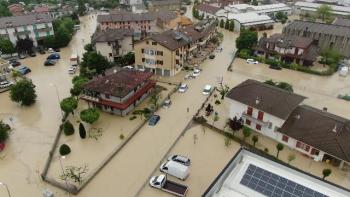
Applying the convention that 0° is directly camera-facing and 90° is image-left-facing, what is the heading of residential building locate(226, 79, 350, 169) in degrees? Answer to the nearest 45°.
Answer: approximately 45°

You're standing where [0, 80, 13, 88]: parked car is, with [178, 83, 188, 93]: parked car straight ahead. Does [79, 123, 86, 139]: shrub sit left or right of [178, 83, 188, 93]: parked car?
right

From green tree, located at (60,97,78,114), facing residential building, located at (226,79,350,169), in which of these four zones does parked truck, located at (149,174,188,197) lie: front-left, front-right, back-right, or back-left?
front-right

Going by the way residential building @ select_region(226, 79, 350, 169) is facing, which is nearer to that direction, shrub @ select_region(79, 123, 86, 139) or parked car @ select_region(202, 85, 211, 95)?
the shrub

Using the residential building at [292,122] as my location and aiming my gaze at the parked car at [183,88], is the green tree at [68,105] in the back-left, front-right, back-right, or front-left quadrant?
front-left

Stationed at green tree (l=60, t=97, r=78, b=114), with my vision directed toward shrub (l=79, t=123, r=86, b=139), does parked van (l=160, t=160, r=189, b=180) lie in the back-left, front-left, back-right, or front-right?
front-left

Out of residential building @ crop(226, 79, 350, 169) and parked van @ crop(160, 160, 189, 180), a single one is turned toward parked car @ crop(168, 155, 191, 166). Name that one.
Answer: the residential building

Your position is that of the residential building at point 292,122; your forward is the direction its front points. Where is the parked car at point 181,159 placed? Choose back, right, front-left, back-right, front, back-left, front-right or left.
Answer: front

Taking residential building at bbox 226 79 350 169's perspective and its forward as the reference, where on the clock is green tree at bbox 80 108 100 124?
The green tree is roughly at 1 o'clock from the residential building.

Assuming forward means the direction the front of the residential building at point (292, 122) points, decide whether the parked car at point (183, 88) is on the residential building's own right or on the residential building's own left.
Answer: on the residential building's own right

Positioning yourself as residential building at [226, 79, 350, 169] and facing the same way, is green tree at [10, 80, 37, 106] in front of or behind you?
in front

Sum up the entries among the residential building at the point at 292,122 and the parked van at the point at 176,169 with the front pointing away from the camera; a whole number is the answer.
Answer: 0

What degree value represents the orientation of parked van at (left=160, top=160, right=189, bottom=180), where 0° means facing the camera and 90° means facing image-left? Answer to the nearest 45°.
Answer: approximately 90°

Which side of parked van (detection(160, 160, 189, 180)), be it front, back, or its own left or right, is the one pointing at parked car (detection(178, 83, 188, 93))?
right
